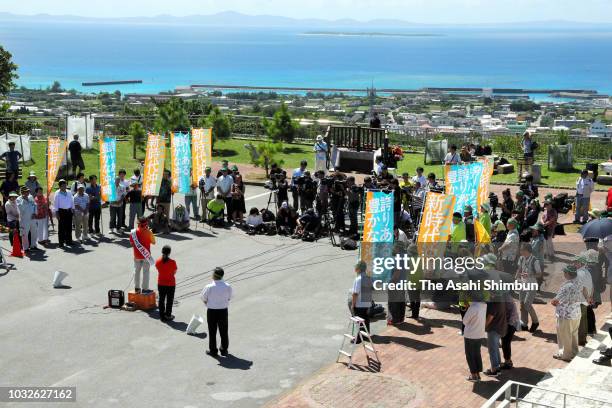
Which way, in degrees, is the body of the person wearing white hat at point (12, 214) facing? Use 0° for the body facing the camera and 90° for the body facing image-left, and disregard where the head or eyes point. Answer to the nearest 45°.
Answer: approximately 315°

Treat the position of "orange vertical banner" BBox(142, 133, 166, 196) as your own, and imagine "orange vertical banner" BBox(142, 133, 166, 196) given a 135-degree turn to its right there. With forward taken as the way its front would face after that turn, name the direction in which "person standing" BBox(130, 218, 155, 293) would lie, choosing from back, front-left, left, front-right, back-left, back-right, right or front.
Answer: back-left

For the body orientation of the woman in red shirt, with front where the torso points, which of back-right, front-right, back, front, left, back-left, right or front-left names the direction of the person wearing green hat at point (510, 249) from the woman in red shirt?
right

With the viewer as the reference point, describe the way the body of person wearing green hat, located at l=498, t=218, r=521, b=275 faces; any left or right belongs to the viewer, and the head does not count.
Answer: facing to the left of the viewer

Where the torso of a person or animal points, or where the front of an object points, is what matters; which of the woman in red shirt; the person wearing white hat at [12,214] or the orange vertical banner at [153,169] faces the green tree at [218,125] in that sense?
the woman in red shirt

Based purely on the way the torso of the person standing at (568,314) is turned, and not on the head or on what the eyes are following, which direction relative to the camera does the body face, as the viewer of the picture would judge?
to the viewer's left

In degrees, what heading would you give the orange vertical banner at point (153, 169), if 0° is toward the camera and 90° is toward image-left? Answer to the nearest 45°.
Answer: approximately 0°

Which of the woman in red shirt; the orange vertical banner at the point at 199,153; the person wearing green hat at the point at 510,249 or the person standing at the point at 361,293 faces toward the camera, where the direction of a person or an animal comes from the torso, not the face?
the orange vertical banner

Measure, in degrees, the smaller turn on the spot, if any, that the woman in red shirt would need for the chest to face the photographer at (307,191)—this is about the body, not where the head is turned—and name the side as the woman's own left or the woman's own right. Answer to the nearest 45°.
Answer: approximately 45° to the woman's own right

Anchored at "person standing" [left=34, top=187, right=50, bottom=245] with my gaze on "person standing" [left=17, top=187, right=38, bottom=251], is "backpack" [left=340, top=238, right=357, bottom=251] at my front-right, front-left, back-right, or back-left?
back-left

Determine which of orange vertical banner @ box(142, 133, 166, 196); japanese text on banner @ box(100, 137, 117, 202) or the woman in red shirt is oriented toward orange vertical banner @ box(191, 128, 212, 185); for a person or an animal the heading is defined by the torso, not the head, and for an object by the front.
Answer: the woman in red shirt

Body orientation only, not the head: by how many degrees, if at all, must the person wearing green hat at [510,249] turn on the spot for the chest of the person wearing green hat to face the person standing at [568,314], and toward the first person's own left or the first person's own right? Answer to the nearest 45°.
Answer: approximately 90° to the first person's own left

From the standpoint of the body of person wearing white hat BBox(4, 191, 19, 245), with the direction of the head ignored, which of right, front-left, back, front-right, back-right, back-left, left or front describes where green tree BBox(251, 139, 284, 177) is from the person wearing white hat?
left

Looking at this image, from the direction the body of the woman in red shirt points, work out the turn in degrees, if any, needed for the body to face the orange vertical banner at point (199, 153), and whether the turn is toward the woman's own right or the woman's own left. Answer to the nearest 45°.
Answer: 0° — they already face it

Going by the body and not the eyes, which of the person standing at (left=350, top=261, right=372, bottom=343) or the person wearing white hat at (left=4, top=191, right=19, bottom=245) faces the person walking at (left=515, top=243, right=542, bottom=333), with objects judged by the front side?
the person wearing white hat

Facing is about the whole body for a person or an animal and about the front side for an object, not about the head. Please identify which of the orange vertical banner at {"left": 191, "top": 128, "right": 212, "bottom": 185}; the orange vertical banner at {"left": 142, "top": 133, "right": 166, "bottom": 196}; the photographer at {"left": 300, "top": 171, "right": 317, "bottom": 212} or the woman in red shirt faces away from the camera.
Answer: the woman in red shirt

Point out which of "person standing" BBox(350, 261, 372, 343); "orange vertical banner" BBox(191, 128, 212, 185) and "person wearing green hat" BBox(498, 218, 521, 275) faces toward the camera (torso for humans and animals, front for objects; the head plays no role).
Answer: the orange vertical banner

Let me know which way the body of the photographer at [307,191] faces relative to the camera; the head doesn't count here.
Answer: toward the camera

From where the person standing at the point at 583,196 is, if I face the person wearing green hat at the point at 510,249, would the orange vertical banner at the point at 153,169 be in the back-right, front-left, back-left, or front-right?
front-right

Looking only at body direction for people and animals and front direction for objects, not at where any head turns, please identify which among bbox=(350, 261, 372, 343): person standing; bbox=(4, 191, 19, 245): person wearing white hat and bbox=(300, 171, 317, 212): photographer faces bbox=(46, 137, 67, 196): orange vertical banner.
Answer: the person standing
